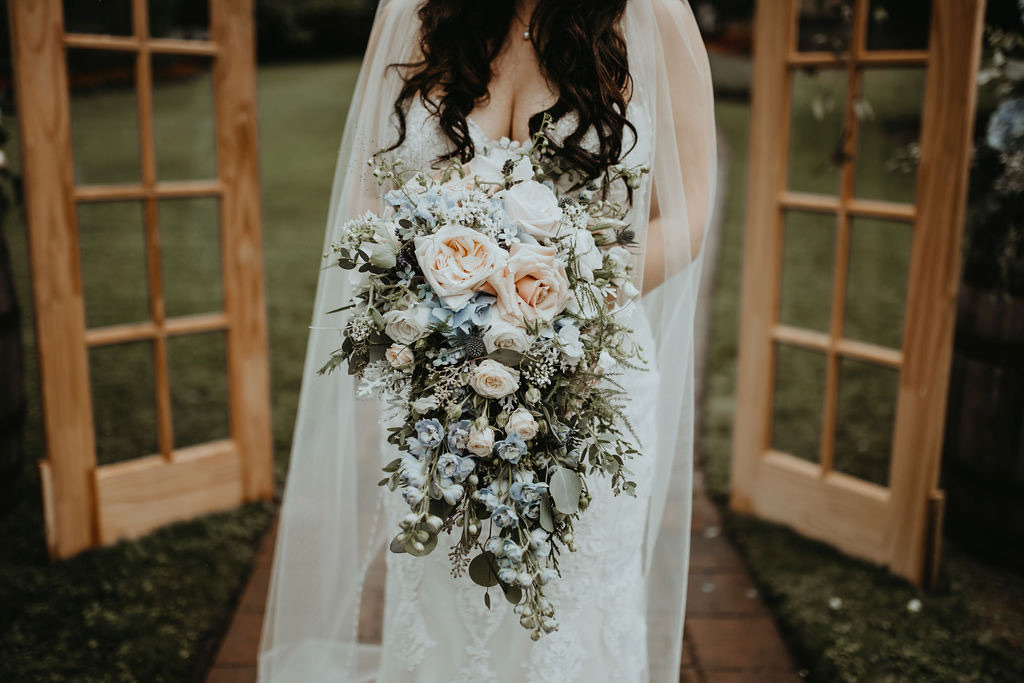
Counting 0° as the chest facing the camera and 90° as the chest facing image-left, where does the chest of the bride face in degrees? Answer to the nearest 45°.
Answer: approximately 0°

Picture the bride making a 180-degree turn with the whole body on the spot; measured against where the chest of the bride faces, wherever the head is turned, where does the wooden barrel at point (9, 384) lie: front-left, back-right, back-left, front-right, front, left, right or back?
front-left

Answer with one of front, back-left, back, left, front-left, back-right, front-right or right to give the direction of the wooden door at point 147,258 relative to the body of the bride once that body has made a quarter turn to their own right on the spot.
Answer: front-right

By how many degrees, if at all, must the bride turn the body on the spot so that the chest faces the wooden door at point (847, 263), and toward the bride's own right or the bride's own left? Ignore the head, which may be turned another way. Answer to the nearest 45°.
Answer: approximately 135° to the bride's own left

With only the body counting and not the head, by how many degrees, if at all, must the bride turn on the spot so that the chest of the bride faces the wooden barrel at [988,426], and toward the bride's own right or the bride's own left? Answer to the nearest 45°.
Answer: approximately 135° to the bride's own left
